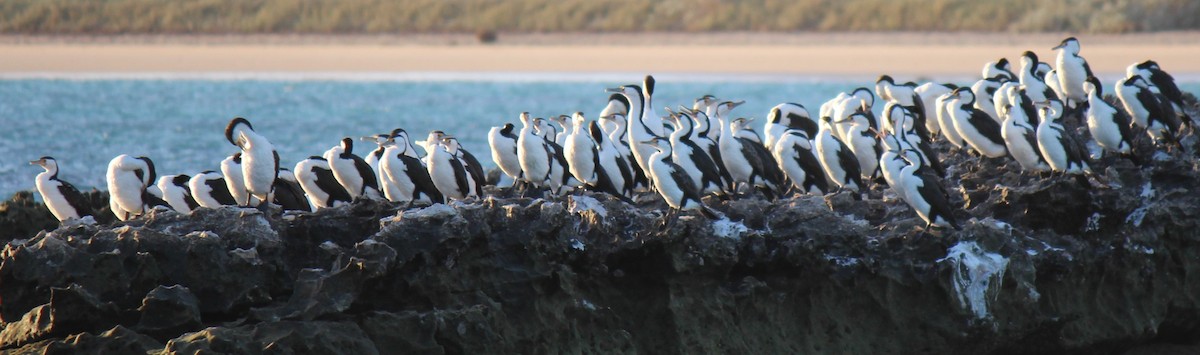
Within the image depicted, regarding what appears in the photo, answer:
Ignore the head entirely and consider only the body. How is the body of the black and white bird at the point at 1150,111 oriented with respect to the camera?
to the viewer's left

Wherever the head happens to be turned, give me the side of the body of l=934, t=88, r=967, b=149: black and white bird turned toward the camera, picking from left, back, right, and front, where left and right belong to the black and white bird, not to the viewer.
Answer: left

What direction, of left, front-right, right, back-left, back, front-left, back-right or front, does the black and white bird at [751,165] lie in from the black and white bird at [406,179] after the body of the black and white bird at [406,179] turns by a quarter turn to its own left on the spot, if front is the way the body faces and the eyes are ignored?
front-left

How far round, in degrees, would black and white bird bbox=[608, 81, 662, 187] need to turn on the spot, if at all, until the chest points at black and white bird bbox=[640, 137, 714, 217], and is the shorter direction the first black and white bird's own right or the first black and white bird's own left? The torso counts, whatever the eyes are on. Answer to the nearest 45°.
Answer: approximately 90° to the first black and white bird's own left

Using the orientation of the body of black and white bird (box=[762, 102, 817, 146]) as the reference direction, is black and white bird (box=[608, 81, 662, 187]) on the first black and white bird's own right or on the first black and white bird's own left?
on the first black and white bird's own left
